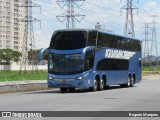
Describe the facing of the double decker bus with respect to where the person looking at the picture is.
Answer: facing the viewer and to the left of the viewer
